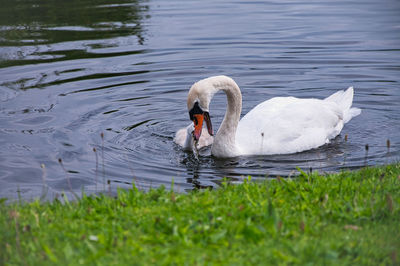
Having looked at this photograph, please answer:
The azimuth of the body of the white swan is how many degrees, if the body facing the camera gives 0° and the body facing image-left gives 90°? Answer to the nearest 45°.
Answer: approximately 90°
